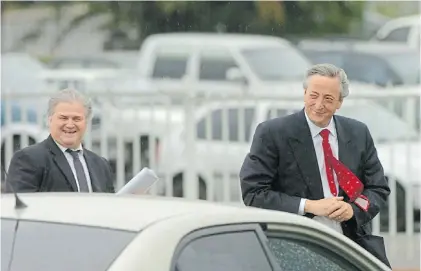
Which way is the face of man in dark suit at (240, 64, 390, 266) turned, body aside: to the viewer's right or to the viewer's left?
to the viewer's left

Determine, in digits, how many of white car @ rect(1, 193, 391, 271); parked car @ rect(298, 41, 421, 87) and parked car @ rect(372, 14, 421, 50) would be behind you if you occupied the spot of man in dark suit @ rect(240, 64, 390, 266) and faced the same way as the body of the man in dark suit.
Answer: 2

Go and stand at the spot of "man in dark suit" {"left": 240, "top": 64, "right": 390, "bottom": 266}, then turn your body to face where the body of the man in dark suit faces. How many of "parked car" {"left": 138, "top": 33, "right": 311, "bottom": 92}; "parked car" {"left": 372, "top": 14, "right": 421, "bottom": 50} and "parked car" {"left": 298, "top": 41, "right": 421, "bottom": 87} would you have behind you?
3

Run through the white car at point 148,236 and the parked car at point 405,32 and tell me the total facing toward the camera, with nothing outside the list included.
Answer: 0

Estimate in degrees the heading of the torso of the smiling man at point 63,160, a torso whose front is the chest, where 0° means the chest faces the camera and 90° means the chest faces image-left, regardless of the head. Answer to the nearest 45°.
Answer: approximately 315°

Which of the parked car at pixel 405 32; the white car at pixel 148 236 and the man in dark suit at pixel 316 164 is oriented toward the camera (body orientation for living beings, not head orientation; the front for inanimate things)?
the man in dark suit

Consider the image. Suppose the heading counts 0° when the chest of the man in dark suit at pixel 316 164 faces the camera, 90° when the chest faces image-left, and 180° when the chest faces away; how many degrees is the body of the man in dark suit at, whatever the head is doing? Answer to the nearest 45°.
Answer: approximately 0°
